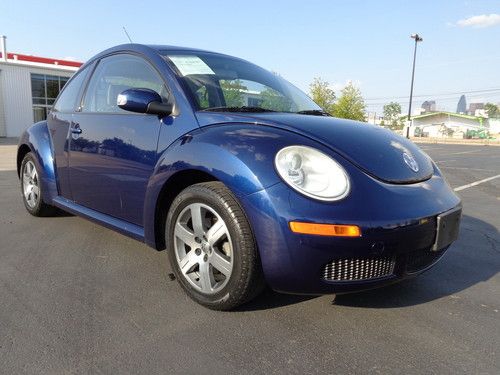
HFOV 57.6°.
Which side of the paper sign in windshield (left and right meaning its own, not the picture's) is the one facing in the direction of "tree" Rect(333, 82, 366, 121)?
left

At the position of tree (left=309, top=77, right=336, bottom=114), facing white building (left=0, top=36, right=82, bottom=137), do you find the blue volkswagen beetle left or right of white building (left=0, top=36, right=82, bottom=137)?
left

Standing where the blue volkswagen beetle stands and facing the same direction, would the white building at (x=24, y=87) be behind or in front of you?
behind

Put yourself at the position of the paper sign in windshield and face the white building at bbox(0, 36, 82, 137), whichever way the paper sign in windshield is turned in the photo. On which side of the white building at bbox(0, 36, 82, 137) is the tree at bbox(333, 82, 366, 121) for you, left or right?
right

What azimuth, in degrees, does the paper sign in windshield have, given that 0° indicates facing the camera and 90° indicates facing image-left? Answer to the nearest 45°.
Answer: approximately 315°

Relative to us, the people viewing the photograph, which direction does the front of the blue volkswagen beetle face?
facing the viewer and to the right of the viewer

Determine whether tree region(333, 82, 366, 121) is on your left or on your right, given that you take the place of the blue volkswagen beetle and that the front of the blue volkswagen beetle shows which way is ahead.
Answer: on your left

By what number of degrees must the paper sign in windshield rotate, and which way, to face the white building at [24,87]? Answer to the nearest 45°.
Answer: approximately 135° to its left

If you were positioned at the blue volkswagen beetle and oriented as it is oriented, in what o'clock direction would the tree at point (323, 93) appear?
The tree is roughly at 8 o'clock from the blue volkswagen beetle.

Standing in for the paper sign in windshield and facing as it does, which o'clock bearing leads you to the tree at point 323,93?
The tree is roughly at 8 o'clock from the paper sign in windshield.
